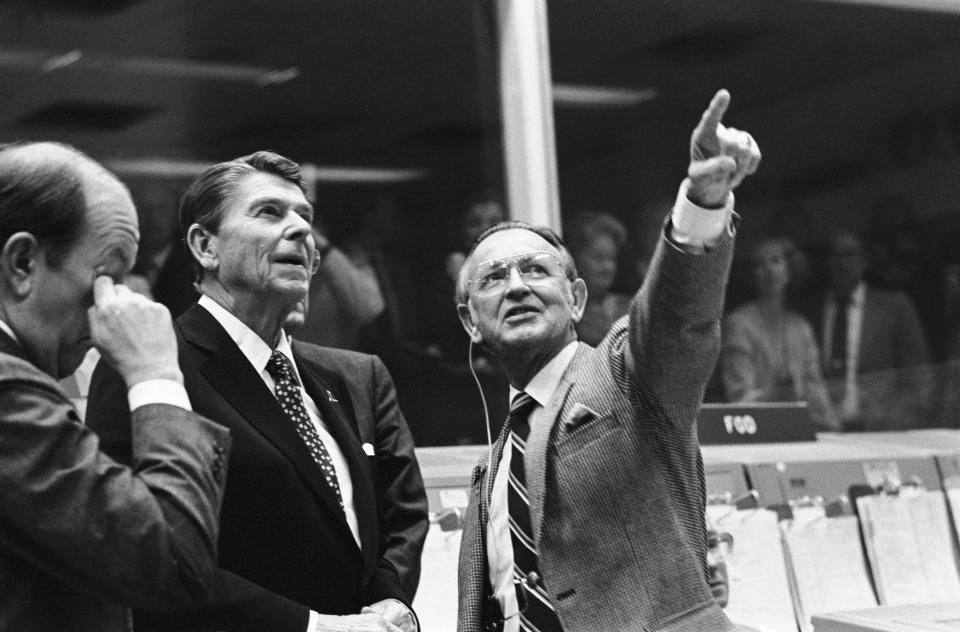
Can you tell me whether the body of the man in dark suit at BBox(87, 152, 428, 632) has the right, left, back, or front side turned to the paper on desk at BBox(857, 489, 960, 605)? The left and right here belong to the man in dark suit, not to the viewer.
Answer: left

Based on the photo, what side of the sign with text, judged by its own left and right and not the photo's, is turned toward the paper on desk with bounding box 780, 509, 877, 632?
front

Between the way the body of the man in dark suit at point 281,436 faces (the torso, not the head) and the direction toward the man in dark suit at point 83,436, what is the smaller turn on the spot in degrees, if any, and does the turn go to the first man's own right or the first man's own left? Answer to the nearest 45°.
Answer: approximately 45° to the first man's own right

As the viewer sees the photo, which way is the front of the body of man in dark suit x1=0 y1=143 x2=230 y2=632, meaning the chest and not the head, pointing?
to the viewer's right

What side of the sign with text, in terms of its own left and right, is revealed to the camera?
front

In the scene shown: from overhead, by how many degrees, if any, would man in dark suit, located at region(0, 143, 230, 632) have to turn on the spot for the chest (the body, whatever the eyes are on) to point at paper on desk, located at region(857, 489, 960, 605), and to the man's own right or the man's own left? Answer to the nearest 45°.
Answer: approximately 45° to the man's own left

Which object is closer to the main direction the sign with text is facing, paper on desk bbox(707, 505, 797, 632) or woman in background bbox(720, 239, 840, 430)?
the paper on desk

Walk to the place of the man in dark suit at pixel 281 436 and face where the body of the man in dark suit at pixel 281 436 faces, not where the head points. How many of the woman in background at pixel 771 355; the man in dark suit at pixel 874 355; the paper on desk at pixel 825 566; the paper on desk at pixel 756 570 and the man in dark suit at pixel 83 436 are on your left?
4

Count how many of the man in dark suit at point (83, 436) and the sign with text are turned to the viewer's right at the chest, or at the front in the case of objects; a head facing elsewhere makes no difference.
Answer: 1

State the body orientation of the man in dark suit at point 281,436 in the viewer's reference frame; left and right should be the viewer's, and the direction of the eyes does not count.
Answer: facing the viewer and to the right of the viewer

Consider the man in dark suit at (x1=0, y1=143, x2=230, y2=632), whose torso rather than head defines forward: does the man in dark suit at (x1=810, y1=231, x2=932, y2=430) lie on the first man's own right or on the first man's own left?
on the first man's own left

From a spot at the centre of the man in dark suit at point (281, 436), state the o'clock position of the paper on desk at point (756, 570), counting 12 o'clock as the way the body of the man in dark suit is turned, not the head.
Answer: The paper on desk is roughly at 9 o'clock from the man in dark suit.
